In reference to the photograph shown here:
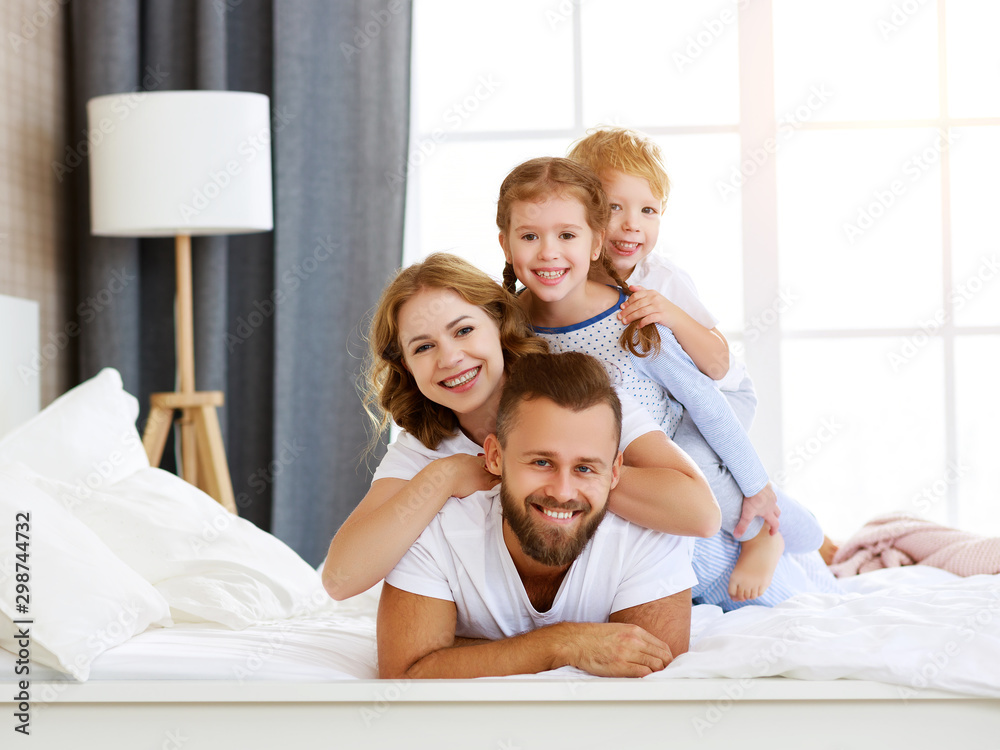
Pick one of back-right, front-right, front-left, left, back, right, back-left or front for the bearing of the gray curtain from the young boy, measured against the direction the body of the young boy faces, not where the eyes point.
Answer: right

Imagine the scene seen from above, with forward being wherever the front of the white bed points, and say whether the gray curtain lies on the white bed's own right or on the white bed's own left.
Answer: on the white bed's own left

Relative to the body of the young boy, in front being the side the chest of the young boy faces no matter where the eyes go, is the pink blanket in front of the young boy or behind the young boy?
behind

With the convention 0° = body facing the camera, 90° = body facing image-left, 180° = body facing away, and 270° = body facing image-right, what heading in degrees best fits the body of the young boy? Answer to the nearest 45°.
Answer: approximately 45°

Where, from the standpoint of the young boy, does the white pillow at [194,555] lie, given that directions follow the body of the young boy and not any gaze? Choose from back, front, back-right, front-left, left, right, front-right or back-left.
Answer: front-right

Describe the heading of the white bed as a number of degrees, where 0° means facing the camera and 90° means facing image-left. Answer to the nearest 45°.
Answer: approximately 270°
